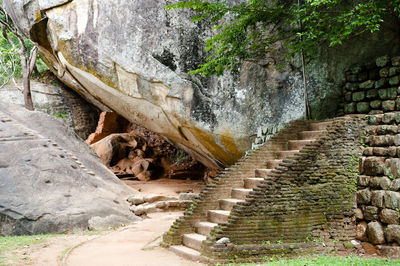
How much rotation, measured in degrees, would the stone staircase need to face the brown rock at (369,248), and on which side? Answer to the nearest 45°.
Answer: approximately 90° to its left

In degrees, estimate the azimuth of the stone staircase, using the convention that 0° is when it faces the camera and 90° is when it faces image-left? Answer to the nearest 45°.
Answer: approximately 45°

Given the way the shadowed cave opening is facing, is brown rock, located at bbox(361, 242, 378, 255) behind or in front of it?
in front

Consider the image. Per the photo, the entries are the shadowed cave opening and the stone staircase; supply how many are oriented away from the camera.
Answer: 0

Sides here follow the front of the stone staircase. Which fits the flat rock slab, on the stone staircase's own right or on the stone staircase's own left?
on the stone staircase's own right

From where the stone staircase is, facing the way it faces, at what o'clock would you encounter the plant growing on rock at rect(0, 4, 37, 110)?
The plant growing on rock is roughly at 3 o'clock from the stone staircase.

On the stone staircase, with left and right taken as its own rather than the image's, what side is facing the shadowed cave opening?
right

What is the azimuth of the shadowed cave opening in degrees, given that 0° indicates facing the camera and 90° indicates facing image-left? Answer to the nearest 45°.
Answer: approximately 0°

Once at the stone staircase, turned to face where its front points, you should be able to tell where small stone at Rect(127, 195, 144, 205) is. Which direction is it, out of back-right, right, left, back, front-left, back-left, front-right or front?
right

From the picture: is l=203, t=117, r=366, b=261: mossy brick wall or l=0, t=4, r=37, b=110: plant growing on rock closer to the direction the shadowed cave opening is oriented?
the mossy brick wall
